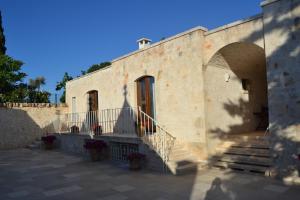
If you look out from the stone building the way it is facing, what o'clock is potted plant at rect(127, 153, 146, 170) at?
The potted plant is roughly at 1 o'clock from the stone building.

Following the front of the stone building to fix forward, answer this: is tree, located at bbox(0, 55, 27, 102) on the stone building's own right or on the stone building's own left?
on the stone building's own right

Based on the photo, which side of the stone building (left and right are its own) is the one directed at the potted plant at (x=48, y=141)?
right

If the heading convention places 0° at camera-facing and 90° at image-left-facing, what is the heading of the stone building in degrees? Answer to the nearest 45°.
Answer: approximately 45°
